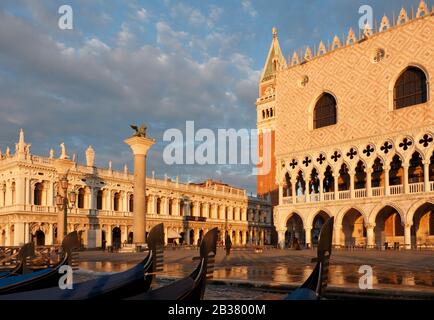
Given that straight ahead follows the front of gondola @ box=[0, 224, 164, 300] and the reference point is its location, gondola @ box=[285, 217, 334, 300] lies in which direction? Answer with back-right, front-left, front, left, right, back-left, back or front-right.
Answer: front-right

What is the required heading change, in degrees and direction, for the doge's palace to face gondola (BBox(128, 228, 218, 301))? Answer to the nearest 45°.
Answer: approximately 45° to its left

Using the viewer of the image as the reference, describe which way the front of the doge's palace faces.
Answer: facing the viewer and to the left of the viewer

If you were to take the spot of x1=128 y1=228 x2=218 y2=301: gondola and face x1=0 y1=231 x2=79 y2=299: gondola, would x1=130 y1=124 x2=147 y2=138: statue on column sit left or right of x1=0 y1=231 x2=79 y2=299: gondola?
right

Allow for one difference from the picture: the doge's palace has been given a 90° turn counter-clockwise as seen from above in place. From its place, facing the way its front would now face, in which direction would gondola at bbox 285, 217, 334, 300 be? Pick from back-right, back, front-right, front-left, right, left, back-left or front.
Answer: front-right

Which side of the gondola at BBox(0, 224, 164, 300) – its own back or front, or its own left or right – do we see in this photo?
right

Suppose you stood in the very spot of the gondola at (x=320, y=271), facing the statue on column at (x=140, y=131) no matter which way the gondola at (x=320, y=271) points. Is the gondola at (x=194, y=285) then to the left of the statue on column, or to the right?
left

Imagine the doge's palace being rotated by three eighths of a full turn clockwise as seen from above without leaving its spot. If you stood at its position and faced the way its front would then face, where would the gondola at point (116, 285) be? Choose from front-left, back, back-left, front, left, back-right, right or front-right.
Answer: back

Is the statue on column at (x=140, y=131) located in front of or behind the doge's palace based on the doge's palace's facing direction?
in front

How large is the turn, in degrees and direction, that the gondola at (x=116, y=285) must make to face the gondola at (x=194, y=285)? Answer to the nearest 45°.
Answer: approximately 45° to its right

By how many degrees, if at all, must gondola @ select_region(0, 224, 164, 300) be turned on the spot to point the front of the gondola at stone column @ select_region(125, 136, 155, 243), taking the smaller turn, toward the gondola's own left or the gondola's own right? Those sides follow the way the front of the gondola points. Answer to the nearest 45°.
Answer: approximately 90° to the gondola's own left
